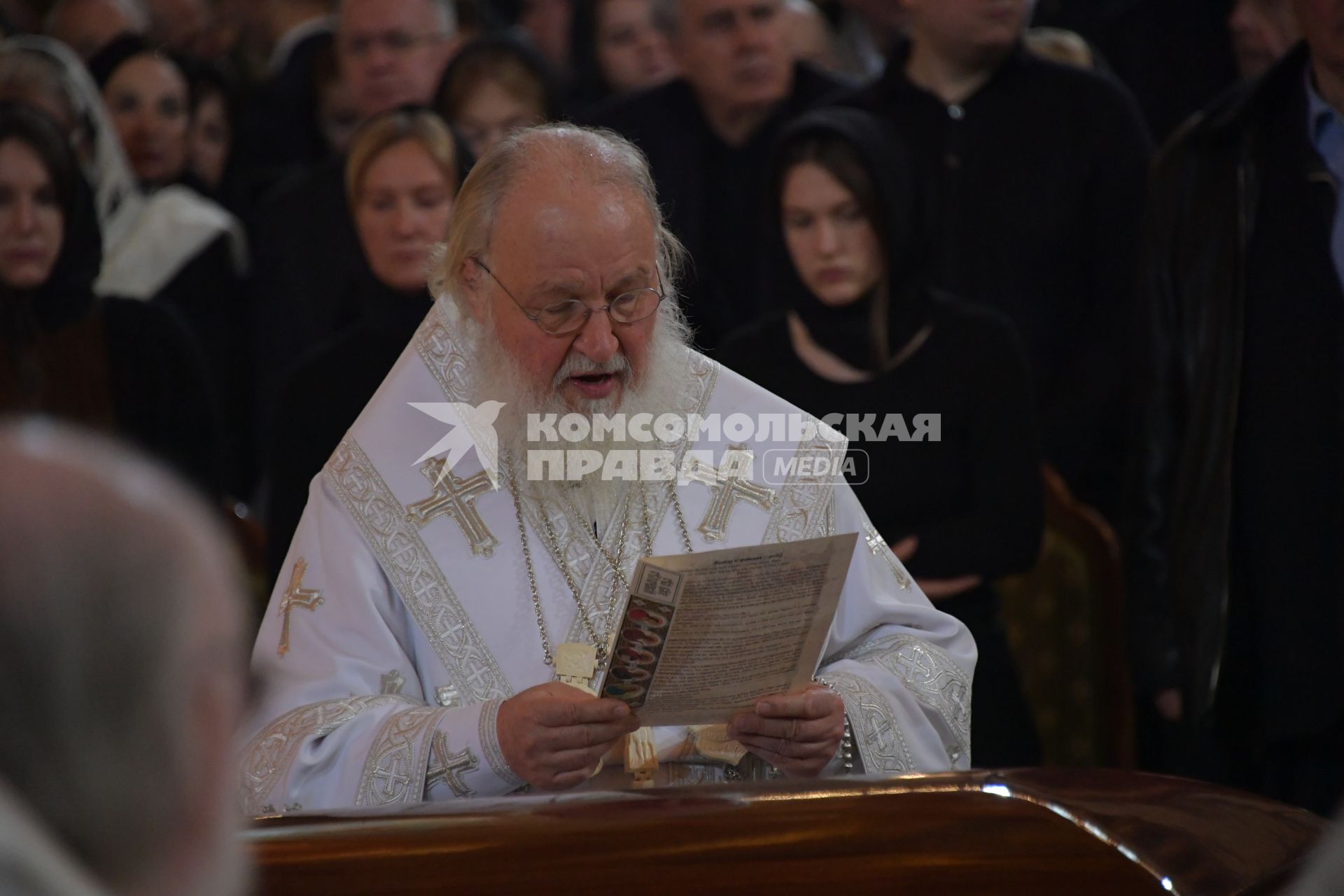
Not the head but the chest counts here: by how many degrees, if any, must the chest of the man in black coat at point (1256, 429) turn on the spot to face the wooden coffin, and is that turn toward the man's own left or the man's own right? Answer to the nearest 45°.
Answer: approximately 45° to the man's own right

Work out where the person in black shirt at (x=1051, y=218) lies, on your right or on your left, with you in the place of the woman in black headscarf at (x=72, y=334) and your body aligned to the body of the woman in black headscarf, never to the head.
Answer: on your left

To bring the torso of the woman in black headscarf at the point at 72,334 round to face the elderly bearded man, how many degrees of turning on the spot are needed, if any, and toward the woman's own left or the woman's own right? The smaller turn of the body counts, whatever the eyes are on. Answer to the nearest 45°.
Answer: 0° — they already face them

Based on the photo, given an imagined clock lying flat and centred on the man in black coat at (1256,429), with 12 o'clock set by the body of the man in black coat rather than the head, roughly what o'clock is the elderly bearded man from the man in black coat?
The elderly bearded man is roughly at 3 o'clock from the man in black coat.

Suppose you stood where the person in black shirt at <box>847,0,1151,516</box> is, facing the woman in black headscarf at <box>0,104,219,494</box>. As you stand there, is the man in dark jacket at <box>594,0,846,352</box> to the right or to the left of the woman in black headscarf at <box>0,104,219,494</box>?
right

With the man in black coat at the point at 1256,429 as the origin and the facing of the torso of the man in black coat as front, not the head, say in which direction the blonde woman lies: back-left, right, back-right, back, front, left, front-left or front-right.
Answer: back-right

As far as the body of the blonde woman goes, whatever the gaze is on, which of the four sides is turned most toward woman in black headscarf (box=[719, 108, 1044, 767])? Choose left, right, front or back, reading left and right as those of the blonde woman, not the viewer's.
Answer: left

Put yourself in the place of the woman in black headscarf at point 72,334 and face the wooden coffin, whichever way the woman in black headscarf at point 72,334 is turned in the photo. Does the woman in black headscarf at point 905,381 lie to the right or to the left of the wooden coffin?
left

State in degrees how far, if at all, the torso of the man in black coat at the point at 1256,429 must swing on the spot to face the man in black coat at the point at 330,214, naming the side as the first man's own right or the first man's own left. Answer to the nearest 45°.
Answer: approximately 135° to the first man's own right

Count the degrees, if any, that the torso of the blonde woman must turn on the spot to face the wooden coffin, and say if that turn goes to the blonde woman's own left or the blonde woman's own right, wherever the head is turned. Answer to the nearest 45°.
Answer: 0° — they already face it

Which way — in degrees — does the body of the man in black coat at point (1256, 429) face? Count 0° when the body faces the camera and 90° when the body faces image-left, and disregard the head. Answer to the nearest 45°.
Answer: approximately 315°

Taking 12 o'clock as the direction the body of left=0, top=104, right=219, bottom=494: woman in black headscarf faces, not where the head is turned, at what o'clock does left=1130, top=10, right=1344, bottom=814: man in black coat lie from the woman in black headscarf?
The man in black coat is roughly at 10 o'clock from the woman in black headscarf.

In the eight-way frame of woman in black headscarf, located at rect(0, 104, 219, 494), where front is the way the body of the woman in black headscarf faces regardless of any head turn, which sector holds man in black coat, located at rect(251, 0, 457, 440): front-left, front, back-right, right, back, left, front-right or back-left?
back-left
